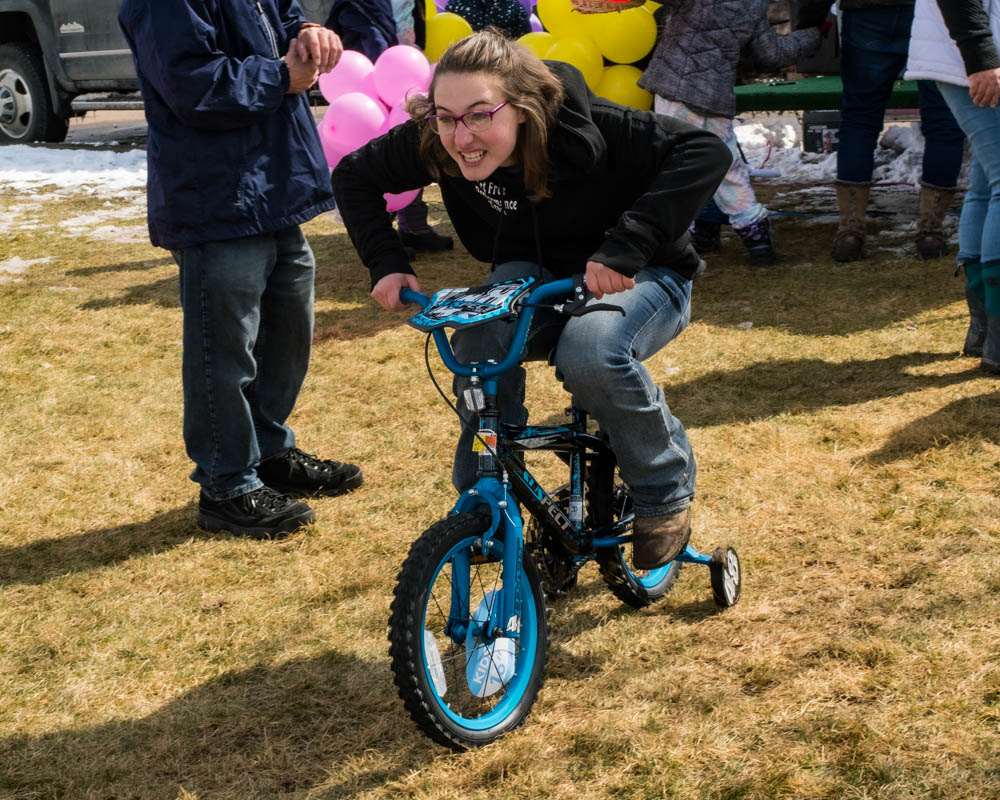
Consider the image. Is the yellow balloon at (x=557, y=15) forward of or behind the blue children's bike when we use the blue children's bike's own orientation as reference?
behind

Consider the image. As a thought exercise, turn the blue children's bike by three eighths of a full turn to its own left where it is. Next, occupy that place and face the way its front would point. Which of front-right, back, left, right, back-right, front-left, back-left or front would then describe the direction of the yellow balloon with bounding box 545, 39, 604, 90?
left

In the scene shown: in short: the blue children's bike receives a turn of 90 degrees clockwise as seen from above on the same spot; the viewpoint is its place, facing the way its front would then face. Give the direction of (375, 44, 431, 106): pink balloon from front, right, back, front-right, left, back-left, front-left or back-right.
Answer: front-right

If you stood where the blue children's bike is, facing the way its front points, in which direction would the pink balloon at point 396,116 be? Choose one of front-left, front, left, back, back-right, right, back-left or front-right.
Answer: back-right

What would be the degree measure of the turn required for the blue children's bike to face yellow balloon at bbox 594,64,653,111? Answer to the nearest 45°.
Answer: approximately 135° to its right

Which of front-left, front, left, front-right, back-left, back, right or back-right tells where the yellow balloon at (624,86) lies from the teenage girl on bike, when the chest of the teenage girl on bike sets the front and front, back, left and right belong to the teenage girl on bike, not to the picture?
back-right

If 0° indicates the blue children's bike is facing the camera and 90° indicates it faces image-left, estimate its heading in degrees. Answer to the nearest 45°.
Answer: approximately 45°

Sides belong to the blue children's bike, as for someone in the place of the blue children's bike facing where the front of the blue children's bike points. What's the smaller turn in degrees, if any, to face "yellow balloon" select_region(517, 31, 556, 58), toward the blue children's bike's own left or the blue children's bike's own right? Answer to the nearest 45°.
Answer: approximately 135° to the blue children's bike's own right

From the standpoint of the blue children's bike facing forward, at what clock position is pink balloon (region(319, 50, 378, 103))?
The pink balloon is roughly at 4 o'clock from the blue children's bike.

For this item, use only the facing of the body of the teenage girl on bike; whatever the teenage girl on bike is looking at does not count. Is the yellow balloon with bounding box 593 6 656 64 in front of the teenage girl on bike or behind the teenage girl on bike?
behind

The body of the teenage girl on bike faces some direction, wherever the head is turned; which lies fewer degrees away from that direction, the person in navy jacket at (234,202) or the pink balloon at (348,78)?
the person in navy jacket

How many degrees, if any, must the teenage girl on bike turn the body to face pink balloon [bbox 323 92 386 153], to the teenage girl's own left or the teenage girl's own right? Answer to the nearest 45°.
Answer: approximately 135° to the teenage girl's own right

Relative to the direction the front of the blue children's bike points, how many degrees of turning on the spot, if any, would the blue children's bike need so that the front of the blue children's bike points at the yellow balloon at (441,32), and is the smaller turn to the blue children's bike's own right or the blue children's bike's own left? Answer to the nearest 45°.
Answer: approximately 135° to the blue children's bike's own right

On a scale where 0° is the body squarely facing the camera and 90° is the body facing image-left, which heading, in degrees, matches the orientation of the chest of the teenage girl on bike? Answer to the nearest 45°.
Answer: approximately 45°

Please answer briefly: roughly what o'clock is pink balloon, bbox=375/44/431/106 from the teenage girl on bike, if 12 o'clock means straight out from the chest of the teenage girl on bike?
The pink balloon is roughly at 4 o'clock from the teenage girl on bike.
